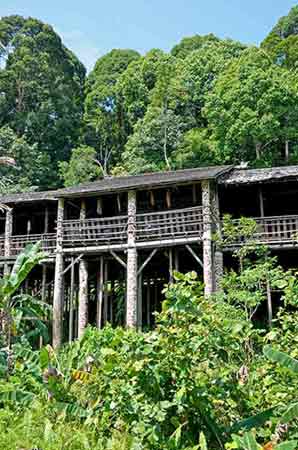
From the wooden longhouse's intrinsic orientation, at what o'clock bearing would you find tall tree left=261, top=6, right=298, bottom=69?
The tall tree is roughly at 7 o'clock from the wooden longhouse.

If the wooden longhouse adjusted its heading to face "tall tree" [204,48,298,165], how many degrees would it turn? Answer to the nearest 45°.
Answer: approximately 135° to its left

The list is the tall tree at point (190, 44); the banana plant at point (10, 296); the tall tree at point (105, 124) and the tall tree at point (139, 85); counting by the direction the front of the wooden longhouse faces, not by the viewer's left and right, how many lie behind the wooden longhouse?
3

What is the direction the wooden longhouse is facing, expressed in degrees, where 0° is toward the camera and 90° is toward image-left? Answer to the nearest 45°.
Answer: approximately 0°

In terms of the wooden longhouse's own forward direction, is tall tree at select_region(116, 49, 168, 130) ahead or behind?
behind

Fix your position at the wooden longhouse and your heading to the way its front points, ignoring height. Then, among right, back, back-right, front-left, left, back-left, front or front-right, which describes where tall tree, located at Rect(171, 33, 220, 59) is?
back

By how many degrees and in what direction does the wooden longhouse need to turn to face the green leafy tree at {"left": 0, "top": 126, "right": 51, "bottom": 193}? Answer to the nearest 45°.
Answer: approximately 135° to its right

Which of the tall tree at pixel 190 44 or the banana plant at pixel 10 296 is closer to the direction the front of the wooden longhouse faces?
the banana plant

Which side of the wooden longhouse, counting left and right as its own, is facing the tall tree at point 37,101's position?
back

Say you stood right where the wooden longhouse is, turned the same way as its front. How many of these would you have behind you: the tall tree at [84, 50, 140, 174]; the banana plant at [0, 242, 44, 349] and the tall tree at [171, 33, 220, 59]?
2

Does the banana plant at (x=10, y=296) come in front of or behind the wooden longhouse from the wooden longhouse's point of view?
in front
